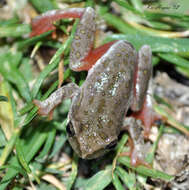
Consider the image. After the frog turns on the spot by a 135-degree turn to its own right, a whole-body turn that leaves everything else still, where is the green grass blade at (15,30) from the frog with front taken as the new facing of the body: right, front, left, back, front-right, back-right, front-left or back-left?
front

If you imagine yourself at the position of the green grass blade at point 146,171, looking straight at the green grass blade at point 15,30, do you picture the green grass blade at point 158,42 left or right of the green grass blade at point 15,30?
right

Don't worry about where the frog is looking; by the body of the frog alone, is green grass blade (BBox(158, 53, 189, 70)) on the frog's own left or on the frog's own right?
on the frog's own left

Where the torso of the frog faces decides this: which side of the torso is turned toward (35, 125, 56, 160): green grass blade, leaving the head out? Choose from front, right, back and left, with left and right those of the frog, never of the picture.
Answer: front

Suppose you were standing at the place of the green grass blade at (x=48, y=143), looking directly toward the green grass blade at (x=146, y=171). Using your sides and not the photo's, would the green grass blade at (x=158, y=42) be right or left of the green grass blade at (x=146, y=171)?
left

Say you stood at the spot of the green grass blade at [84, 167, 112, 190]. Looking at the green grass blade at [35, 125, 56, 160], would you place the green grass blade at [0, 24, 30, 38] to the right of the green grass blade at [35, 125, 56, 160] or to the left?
right

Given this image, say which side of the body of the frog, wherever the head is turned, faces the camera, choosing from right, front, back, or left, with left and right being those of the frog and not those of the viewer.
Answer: front
